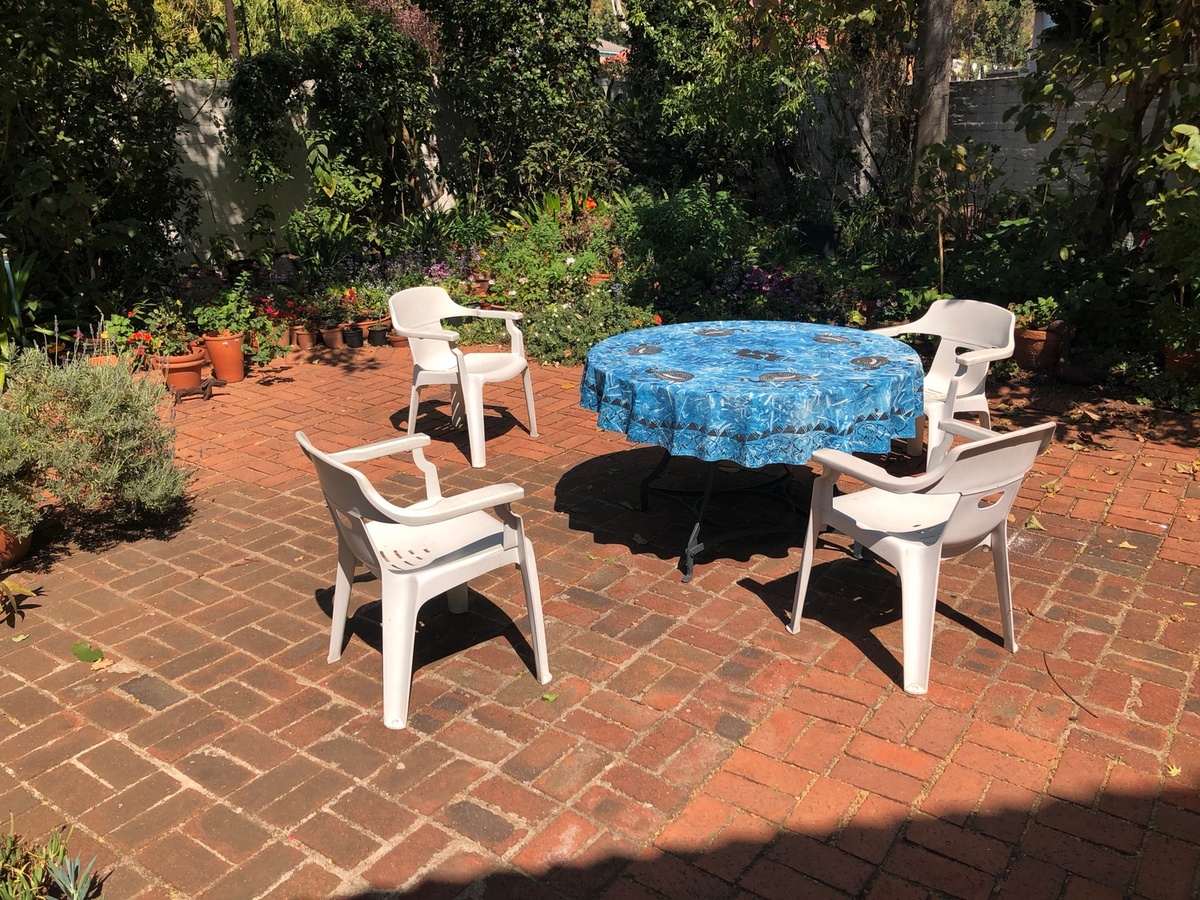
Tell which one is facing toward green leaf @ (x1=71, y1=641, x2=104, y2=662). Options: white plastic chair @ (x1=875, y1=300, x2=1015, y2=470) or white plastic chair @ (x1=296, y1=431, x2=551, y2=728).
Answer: white plastic chair @ (x1=875, y1=300, x2=1015, y2=470)

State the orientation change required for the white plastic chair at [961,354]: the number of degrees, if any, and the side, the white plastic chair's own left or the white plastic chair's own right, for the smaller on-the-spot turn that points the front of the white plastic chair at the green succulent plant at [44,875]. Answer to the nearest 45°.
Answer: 0° — it already faces it

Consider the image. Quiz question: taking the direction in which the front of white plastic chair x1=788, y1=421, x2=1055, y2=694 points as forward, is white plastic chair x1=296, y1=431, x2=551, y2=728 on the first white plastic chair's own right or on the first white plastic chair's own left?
on the first white plastic chair's own left

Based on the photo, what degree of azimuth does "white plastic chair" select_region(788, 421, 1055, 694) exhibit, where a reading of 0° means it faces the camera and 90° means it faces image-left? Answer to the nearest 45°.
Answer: approximately 135°

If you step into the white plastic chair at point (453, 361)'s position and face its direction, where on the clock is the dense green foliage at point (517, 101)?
The dense green foliage is roughly at 8 o'clock from the white plastic chair.

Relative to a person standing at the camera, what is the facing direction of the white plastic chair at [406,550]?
facing away from the viewer and to the right of the viewer
